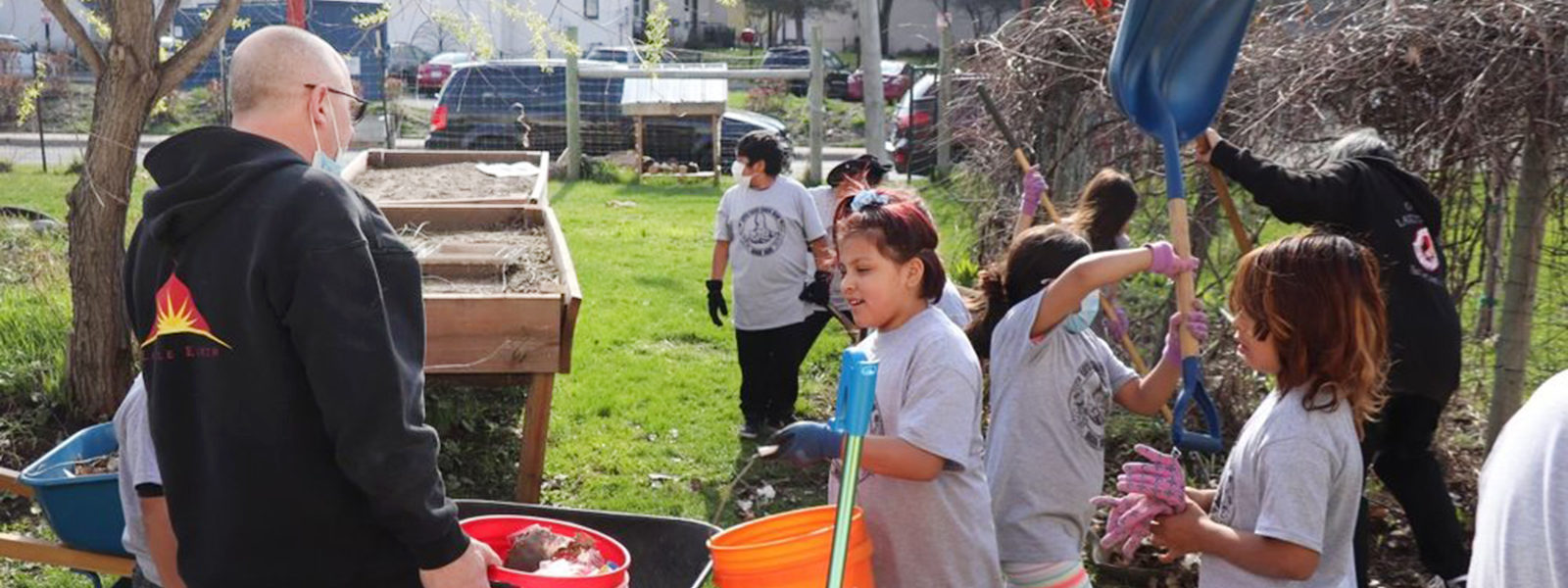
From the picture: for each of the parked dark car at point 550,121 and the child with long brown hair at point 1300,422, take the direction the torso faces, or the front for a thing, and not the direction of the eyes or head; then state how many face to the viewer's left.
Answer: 1

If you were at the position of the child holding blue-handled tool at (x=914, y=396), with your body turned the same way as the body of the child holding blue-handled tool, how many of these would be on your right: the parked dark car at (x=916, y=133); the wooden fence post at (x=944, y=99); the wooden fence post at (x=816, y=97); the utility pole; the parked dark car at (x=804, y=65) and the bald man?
5

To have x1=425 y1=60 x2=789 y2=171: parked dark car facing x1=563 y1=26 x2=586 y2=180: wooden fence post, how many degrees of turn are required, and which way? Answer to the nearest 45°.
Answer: approximately 90° to its right

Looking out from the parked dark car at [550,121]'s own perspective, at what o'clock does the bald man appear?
The bald man is roughly at 3 o'clock from the parked dark car.

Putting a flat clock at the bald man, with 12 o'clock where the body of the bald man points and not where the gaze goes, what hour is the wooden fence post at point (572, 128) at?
The wooden fence post is roughly at 11 o'clock from the bald man.

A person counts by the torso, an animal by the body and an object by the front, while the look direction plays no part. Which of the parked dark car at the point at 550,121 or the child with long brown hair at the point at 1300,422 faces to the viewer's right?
the parked dark car

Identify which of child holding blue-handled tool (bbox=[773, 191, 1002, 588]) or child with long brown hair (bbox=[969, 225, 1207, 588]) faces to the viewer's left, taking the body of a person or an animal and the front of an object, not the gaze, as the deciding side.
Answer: the child holding blue-handled tool

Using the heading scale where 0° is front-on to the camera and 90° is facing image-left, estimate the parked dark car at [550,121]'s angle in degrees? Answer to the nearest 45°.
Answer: approximately 270°

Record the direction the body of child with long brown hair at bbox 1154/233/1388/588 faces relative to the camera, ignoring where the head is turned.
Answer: to the viewer's left

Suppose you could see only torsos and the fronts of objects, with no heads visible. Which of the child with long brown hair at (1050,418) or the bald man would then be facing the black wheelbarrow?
the bald man

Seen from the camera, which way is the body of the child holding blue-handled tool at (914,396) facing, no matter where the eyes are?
to the viewer's left

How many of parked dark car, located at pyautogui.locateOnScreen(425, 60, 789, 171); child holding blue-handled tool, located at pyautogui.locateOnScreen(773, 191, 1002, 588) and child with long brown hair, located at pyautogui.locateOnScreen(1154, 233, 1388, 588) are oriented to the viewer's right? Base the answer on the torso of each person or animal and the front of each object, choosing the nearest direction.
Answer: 1

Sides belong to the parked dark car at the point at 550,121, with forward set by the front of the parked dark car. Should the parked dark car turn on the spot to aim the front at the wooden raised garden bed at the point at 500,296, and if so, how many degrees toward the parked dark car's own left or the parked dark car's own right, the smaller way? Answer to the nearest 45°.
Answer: approximately 90° to the parked dark car's own right
